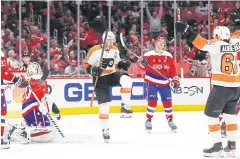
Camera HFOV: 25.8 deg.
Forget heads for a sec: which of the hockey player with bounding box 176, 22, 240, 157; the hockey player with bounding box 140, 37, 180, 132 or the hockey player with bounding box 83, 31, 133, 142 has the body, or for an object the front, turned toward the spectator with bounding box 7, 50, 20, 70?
the hockey player with bounding box 176, 22, 240, 157

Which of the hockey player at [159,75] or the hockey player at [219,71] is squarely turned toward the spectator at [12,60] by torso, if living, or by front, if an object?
the hockey player at [219,71]

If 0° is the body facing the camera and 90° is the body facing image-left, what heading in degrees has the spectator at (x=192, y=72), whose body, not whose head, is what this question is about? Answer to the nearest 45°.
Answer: approximately 0°

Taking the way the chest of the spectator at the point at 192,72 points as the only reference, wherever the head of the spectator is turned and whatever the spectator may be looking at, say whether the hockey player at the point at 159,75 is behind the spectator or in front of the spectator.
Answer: in front

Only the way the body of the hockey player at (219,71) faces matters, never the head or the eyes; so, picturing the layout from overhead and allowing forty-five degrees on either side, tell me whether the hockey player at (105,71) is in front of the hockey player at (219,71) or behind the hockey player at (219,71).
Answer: in front

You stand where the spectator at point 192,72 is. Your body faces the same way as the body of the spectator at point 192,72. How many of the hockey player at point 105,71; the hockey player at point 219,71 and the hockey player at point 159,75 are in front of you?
3

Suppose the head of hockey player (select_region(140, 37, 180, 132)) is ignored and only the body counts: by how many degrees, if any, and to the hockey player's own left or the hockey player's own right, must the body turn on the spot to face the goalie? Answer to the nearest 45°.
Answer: approximately 45° to the hockey player's own right

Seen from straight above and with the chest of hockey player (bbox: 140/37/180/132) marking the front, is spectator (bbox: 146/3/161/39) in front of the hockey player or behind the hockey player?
behind

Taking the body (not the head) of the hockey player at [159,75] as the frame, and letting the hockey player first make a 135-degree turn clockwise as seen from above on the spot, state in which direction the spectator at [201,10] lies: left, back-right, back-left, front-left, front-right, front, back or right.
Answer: front-right

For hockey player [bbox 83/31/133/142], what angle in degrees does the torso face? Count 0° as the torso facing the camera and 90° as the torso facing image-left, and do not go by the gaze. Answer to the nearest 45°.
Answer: approximately 315°

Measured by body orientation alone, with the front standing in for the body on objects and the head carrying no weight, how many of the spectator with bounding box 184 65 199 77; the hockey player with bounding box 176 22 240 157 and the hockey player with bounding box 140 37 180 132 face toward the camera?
2

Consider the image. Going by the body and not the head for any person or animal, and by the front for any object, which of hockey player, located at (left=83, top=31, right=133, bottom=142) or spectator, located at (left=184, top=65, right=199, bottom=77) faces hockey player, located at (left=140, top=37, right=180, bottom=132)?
the spectator

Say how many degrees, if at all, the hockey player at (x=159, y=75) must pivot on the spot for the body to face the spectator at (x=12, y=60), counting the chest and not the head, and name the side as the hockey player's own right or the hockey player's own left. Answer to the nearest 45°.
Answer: approximately 135° to the hockey player's own right

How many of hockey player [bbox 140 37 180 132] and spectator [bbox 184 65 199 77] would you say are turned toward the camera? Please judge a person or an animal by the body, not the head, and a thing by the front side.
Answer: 2

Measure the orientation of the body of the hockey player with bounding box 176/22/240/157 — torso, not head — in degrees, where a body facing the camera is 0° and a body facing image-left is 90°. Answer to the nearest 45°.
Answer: approximately 135°
